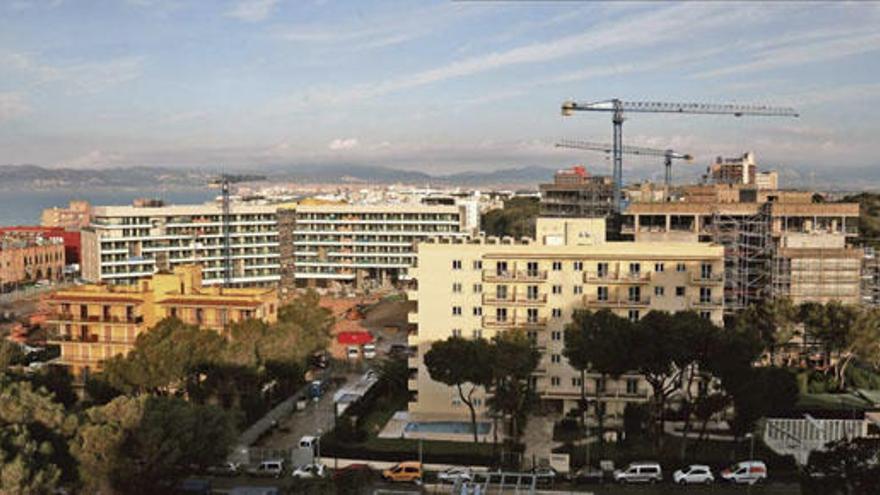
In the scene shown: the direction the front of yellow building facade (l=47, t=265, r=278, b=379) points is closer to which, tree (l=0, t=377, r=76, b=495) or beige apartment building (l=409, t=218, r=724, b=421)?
the tree

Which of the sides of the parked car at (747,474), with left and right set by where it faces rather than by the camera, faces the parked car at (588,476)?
front

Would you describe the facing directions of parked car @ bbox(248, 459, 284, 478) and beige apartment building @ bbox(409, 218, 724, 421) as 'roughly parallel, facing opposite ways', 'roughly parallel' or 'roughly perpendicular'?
roughly perpendicular

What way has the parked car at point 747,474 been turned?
to the viewer's left

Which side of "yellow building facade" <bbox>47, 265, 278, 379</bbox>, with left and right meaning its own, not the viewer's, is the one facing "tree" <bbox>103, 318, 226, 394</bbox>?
front

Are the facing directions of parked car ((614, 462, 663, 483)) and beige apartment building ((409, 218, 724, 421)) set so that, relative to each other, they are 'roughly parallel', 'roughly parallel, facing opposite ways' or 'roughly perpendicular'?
roughly perpendicular

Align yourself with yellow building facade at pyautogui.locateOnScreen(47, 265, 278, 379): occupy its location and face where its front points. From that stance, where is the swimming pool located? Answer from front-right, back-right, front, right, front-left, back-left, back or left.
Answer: front-left
